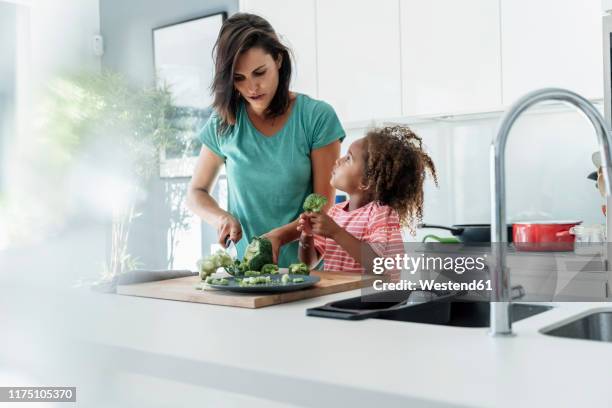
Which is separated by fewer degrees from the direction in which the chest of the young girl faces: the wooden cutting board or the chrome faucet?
the wooden cutting board

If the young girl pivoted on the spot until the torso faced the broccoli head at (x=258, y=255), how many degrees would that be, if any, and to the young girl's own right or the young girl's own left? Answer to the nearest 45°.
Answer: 0° — they already face it

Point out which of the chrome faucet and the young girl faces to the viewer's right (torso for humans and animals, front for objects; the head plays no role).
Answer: the chrome faucet

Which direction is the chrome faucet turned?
to the viewer's right

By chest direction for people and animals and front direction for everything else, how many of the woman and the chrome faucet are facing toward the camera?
1

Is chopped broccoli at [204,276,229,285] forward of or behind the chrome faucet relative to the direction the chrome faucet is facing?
behind

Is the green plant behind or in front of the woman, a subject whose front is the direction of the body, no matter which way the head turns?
behind

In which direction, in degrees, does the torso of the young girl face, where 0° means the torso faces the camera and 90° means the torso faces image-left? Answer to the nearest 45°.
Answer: approximately 45°

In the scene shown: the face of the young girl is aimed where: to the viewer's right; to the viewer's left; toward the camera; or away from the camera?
to the viewer's left
